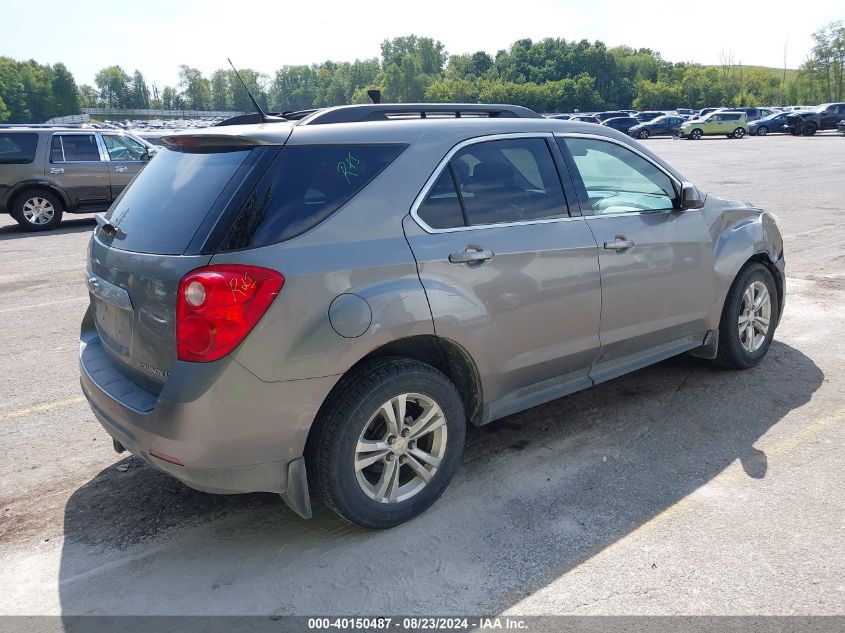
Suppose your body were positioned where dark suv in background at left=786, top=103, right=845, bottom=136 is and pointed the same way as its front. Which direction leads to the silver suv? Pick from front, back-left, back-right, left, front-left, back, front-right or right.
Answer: front-left

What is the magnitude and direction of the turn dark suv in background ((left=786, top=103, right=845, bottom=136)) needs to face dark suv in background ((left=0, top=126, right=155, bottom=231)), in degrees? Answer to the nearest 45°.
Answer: approximately 45° to its left

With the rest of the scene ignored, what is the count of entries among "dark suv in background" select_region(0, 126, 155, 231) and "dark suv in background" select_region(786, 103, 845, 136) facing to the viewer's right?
1

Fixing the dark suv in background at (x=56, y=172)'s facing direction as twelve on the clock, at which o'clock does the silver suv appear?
The silver suv is roughly at 3 o'clock from the dark suv in background.

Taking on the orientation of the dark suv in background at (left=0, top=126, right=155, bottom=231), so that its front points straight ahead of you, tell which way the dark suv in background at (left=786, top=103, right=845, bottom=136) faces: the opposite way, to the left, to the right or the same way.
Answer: the opposite way

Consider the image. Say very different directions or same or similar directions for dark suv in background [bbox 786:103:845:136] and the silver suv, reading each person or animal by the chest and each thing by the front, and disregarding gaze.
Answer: very different directions

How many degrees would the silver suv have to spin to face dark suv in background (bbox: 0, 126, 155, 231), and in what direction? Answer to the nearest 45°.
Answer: approximately 90° to its left

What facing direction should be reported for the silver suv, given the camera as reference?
facing away from the viewer and to the right of the viewer

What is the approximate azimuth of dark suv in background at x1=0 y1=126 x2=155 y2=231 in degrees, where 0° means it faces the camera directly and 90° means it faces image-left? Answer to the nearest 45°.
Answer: approximately 270°

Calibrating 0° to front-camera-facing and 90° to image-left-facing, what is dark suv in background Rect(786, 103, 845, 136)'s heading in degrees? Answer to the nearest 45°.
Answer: approximately 45°
